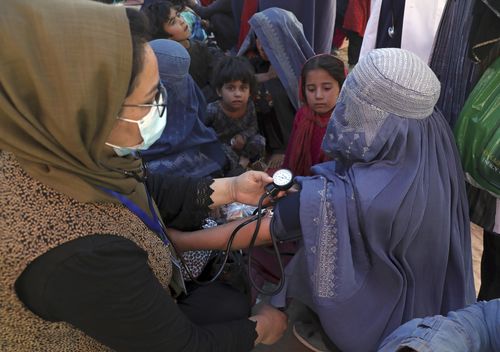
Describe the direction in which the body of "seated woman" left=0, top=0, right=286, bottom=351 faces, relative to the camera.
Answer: to the viewer's right

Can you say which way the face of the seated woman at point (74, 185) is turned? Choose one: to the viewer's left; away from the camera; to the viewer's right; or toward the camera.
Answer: to the viewer's right

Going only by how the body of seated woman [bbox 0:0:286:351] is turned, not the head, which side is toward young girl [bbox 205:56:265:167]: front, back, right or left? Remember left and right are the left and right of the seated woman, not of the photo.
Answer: left

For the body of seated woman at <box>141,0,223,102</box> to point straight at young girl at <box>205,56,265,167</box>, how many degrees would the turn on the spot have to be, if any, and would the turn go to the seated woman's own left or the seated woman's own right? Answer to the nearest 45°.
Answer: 0° — they already face them

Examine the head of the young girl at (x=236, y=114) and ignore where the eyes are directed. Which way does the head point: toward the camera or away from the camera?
toward the camera

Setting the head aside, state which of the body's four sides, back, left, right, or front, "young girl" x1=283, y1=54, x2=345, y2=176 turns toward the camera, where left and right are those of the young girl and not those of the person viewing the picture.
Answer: front

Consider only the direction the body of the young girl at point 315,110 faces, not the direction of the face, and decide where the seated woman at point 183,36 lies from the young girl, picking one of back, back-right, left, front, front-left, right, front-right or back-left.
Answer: back-right

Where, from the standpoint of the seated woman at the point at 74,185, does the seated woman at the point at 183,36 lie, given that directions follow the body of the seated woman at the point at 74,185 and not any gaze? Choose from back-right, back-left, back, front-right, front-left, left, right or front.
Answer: left

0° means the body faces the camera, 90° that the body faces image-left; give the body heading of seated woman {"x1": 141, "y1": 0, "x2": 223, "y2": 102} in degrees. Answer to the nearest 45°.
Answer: approximately 315°

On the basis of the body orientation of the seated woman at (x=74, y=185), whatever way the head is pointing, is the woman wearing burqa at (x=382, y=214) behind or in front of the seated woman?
in front

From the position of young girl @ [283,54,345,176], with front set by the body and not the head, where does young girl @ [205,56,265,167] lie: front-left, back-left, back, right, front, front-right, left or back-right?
back-right
